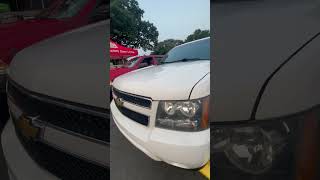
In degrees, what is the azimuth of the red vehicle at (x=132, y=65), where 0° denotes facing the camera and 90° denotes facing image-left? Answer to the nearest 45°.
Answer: approximately 45°

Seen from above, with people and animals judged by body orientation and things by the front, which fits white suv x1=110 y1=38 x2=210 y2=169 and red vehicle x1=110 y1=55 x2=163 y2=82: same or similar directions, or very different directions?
same or similar directions

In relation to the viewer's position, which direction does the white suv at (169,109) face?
facing the viewer and to the left of the viewer
